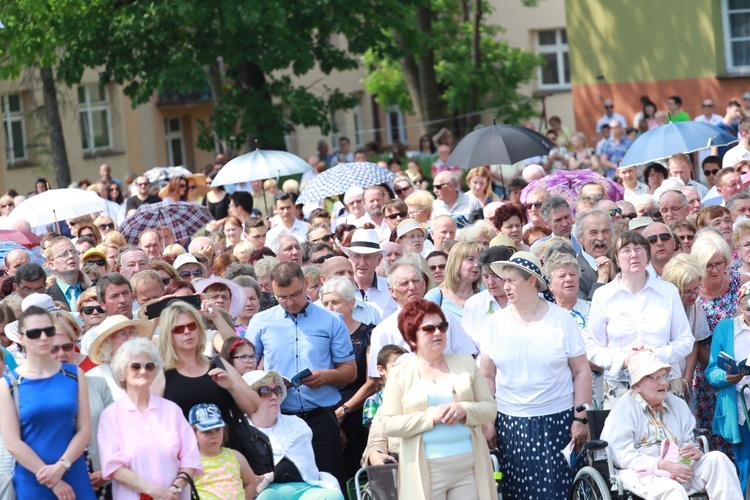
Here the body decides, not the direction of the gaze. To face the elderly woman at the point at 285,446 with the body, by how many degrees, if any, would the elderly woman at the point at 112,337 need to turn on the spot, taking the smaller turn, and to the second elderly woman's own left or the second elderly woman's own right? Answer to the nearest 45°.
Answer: approximately 45° to the second elderly woman's own left

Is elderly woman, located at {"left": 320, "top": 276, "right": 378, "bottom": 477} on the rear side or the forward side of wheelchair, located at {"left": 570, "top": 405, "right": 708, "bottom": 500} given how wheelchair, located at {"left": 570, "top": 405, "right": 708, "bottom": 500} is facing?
on the rear side

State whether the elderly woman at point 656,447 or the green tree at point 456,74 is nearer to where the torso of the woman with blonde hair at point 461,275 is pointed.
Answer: the elderly woman

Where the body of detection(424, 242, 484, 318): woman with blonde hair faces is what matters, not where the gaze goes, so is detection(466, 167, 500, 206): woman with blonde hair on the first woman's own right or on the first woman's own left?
on the first woman's own left

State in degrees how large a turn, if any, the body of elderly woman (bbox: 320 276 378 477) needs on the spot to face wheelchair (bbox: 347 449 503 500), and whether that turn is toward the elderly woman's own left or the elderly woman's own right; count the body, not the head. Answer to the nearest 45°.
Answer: approximately 45° to the elderly woman's own left

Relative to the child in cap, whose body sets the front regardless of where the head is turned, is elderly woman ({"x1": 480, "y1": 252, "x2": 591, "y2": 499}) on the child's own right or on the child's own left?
on the child's own left

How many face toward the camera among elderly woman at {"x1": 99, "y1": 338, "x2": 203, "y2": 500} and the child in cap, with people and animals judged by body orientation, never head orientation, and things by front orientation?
2

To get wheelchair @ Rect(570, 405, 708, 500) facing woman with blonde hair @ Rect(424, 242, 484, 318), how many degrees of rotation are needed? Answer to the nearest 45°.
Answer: approximately 180°

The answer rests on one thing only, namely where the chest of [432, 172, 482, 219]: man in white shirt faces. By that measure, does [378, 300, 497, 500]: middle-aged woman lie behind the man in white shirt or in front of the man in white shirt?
in front

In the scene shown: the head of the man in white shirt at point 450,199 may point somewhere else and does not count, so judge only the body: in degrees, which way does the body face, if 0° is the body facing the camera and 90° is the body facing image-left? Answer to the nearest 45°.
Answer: approximately 45°

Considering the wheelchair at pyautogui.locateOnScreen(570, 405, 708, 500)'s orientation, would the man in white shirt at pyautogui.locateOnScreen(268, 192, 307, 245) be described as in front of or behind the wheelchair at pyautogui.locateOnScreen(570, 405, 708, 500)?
behind

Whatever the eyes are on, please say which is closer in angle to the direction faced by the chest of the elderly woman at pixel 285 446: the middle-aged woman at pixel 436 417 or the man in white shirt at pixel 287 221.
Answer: the middle-aged woman

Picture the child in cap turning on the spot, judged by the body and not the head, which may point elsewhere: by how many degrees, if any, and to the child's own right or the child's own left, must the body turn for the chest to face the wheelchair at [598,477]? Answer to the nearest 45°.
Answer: approximately 90° to the child's own left

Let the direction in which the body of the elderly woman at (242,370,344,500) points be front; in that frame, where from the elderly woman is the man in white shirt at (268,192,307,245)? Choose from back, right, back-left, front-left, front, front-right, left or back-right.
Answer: back

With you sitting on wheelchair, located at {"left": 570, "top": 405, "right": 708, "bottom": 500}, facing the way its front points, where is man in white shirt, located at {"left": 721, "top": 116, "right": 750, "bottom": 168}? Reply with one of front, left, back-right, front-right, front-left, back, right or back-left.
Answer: back-left

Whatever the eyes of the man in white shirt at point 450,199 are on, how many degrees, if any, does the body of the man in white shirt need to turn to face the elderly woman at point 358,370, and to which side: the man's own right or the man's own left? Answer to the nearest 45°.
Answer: approximately 45° to the man's own left
